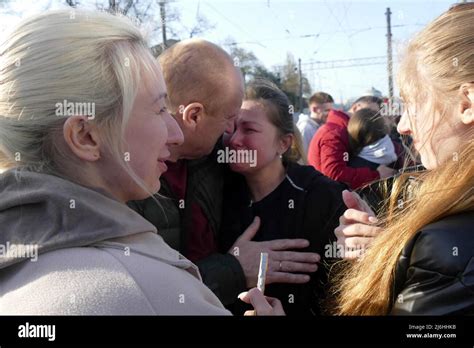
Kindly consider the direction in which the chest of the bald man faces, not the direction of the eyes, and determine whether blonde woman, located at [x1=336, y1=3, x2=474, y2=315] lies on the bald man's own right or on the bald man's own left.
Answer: on the bald man's own right

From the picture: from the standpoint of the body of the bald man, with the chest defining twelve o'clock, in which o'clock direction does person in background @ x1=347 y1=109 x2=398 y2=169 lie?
The person in background is roughly at 10 o'clock from the bald man.

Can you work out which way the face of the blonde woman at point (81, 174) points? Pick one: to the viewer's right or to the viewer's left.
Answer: to the viewer's right

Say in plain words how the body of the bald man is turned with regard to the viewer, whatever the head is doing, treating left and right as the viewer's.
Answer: facing to the right of the viewer
